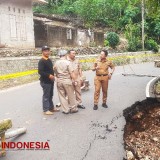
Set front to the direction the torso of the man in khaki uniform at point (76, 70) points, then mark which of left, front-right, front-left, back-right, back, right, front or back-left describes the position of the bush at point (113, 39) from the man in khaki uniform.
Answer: back-left

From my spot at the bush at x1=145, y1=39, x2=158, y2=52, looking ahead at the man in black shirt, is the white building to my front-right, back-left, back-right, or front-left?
front-right

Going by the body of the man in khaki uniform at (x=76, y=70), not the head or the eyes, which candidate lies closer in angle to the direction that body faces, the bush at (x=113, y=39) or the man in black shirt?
the man in black shirt

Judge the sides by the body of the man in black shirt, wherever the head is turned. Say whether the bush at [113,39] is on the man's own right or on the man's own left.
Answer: on the man's own left

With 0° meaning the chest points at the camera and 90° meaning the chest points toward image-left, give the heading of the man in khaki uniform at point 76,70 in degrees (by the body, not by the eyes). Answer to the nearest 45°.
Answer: approximately 315°

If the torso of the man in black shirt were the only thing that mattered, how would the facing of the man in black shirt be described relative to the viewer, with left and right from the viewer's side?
facing the viewer and to the right of the viewer

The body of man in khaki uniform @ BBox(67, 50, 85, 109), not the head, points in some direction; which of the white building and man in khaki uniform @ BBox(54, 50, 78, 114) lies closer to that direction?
the man in khaki uniform

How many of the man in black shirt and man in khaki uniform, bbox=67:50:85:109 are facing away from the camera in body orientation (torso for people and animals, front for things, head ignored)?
0

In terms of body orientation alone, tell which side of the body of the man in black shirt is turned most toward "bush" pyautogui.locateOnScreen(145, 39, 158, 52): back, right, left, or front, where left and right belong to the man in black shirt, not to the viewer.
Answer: left

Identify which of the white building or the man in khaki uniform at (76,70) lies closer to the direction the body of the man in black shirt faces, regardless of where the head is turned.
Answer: the man in khaki uniform

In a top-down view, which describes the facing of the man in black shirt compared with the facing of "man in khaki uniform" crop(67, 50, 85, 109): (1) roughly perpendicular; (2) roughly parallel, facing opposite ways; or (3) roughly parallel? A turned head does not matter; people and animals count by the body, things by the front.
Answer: roughly parallel

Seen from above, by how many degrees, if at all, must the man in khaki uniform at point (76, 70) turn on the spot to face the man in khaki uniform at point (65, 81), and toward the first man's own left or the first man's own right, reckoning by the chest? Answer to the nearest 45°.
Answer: approximately 90° to the first man's own right

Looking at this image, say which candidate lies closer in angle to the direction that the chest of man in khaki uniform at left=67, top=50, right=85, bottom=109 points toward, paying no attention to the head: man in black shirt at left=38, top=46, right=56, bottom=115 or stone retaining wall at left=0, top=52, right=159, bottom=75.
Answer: the man in black shirt

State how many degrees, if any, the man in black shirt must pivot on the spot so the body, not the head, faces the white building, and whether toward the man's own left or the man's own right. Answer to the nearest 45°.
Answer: approximately 135° to the man's own left

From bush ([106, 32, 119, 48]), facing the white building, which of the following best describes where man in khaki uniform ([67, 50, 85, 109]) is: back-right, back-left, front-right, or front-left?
front-left
